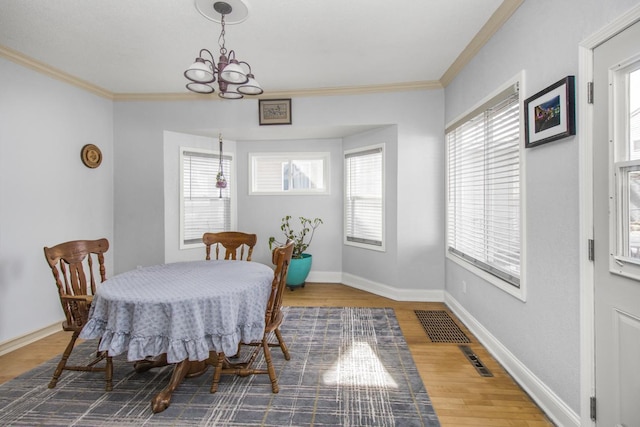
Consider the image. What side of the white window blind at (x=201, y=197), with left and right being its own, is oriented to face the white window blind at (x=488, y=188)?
front

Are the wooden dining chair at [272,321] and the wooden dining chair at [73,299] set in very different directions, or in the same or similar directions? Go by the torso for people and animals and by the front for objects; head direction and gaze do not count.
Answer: very different directions

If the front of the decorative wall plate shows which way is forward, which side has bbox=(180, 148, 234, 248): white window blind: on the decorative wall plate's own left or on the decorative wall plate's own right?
on the decorative wall plate's own left

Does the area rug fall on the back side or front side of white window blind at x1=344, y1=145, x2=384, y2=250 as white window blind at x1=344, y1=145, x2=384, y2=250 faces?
on the front side

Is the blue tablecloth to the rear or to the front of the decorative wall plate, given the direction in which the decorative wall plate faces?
to the front

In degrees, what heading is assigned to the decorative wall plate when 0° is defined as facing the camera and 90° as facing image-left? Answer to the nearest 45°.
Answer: approximately 315°

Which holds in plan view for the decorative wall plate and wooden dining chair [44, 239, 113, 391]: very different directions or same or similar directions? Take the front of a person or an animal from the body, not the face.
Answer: same or similar directions

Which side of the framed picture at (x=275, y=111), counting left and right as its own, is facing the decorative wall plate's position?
right

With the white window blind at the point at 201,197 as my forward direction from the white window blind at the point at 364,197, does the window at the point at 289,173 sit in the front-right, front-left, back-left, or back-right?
front-right

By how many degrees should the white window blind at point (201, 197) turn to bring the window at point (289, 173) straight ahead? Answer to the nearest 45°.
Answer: approximately 45° to its left

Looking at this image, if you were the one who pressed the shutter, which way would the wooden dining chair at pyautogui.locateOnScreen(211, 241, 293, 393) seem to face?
facing to the left of the viewer

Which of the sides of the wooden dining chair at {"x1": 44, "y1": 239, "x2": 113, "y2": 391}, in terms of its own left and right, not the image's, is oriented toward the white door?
front

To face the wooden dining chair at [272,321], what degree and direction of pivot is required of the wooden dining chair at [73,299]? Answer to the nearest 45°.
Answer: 0° — it already faces it

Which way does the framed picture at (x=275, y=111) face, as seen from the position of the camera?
facing the viewer
